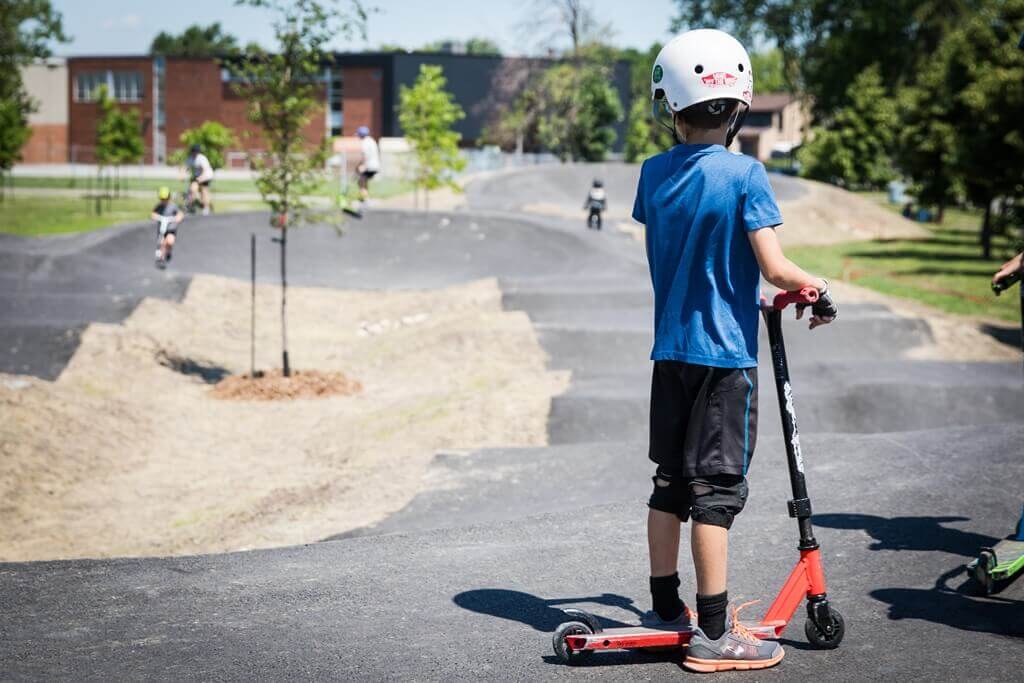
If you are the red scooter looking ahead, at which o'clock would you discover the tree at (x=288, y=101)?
The tree is roughly at 8 o'clock from the red scooter.

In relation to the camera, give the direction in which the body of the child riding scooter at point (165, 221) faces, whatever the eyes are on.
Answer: toward the camera

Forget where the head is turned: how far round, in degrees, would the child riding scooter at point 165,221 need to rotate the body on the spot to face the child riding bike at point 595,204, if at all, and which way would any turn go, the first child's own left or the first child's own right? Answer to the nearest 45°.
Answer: approximately 135° to the first child's own left

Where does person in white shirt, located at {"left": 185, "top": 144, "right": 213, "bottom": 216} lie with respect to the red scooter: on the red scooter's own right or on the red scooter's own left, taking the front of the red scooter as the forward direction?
on the red scooter's own left

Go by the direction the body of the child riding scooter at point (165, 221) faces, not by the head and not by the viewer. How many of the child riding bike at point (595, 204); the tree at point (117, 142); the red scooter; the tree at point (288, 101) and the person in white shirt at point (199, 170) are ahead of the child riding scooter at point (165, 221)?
2

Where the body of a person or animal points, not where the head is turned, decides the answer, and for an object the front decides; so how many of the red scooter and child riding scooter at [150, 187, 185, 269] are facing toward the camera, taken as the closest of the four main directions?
1

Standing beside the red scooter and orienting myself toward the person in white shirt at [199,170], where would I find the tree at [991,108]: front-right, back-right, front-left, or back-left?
front-right

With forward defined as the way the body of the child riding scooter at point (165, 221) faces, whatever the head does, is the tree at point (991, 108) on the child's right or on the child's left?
on the child's left

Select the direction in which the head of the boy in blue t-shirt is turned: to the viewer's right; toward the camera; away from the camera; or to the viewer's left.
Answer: away from the camera

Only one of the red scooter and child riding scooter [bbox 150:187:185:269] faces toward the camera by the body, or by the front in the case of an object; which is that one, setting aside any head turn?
the child riding scooter

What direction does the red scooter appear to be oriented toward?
to the viewer's right

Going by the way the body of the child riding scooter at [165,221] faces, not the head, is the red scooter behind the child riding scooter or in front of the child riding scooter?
in front

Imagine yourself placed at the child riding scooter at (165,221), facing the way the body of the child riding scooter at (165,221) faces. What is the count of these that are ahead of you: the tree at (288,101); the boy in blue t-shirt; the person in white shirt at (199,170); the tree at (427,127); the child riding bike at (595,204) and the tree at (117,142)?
2

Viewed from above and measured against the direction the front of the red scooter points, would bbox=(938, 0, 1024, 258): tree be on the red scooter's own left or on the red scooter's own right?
on the red scooter's own left

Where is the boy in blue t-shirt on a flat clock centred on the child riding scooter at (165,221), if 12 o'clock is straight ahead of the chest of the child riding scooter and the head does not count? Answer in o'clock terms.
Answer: The boy in blue t-shirt is roughly at 12 o'clock from the child riding scooter.

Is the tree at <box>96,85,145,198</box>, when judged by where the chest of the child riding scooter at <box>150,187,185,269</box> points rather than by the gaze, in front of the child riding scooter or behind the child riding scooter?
behind
